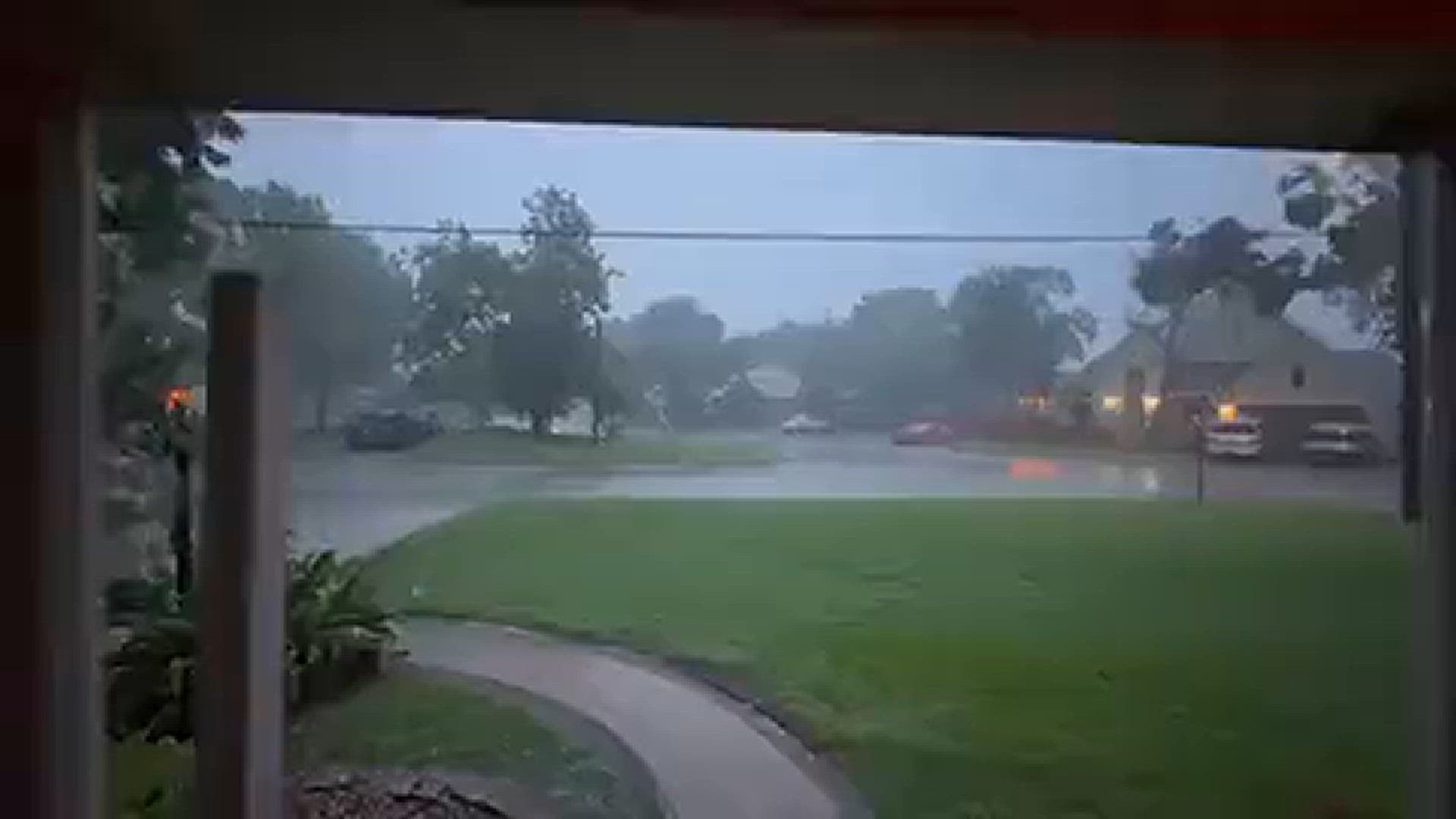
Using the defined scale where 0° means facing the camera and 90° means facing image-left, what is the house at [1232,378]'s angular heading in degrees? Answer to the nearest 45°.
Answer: approximately 0°

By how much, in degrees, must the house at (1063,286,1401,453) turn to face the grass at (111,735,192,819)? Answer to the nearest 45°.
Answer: approximately 45° to its right

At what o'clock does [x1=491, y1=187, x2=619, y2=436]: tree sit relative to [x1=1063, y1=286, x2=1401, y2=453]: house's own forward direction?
The tree is roughly at 2 o'clock from the house.

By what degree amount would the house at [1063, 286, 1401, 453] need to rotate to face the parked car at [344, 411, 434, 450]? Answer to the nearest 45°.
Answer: approximately 45° to its right

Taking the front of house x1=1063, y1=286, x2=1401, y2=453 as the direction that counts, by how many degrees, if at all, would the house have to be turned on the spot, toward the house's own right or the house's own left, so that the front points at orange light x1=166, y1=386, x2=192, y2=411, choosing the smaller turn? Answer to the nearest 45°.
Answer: approximately 45° to the house's own right
